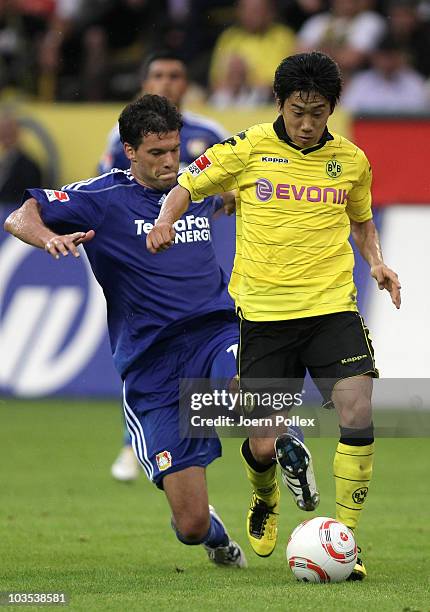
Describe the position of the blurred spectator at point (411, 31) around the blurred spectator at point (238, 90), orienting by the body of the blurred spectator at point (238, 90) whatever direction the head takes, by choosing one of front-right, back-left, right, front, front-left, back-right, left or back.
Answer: left

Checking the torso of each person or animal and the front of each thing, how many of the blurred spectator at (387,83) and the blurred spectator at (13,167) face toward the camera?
2

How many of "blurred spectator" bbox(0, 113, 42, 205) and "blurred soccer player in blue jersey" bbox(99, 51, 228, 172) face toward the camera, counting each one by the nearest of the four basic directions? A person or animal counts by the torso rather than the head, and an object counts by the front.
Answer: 2

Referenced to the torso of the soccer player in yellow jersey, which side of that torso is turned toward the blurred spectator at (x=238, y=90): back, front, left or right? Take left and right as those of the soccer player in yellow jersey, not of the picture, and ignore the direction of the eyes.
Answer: back

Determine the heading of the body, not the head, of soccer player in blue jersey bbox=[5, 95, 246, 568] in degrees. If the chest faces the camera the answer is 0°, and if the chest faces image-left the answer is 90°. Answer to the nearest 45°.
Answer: approximately 315°

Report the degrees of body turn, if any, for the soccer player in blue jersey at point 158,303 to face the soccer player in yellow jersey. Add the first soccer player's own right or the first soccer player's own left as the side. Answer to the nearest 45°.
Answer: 0° — they already face them

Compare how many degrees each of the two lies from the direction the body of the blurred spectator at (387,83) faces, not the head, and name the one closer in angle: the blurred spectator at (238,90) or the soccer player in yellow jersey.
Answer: the soccer player in yellow jersey
